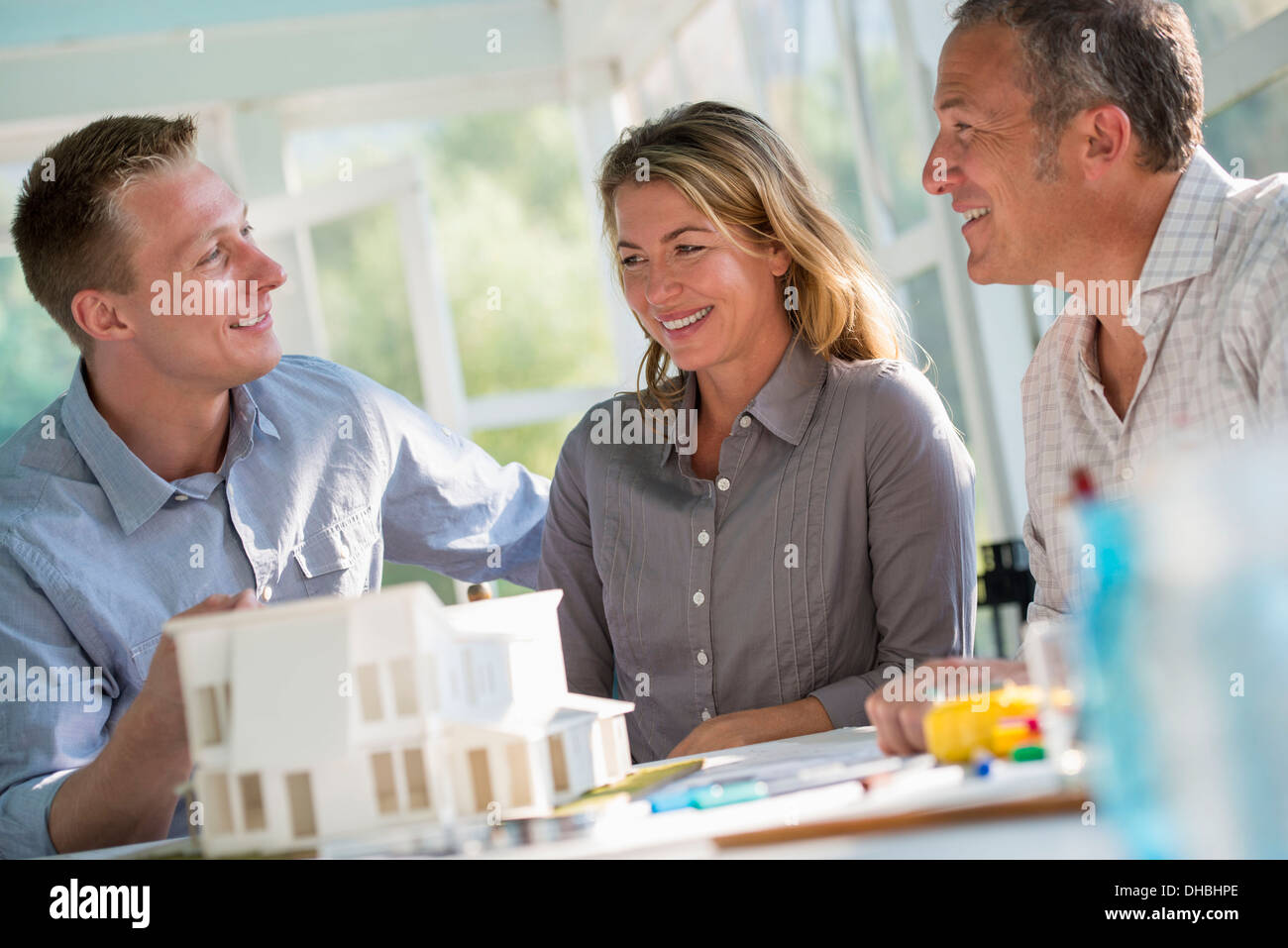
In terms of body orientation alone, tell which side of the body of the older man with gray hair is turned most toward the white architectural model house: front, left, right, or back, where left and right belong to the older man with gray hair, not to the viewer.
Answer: front

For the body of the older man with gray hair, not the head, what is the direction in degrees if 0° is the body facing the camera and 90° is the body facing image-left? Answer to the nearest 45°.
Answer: approximately 45°

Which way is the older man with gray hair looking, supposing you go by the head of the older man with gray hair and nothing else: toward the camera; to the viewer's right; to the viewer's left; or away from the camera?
to the viewer's left
